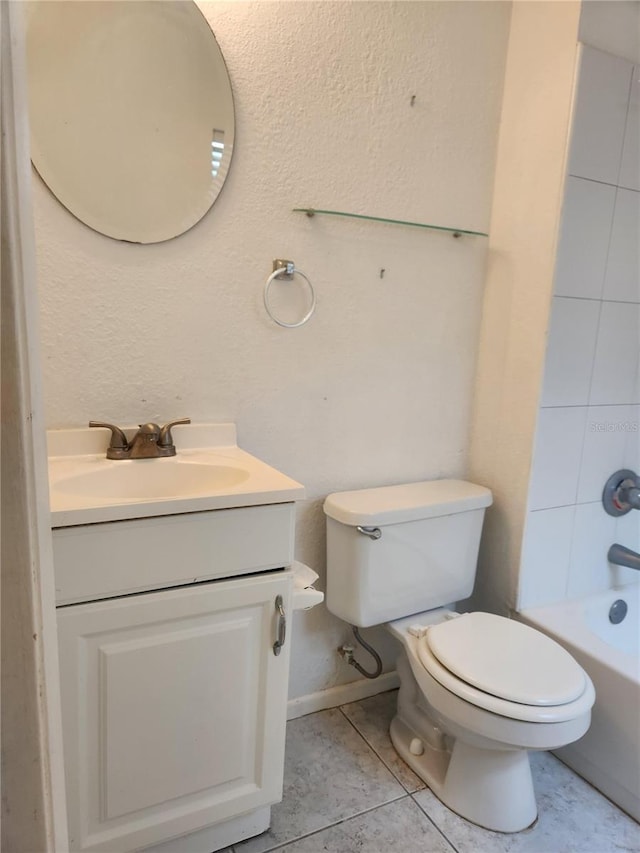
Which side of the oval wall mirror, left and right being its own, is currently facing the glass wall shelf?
left

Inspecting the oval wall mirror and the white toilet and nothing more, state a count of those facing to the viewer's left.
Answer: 0

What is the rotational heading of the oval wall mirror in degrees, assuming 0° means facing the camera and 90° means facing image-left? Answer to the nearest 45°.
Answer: approximately 0°

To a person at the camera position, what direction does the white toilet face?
facing the viewer and to the right of the viewer

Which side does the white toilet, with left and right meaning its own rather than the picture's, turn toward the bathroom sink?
right

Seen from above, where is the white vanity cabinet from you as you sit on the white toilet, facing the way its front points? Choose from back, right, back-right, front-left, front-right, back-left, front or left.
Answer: right
